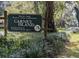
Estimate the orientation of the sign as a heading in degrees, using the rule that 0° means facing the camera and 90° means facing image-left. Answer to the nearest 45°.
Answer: approximately 0°
